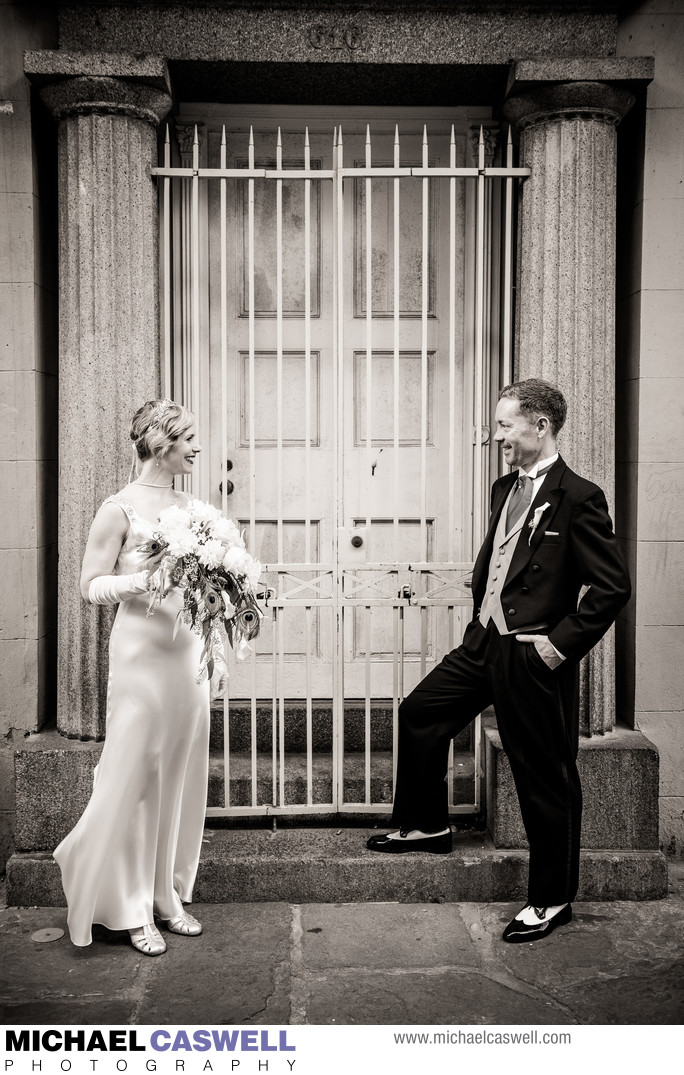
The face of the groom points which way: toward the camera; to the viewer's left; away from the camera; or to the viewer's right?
to the viewer's left

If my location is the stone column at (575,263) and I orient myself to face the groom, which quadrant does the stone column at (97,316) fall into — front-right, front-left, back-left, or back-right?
front-right

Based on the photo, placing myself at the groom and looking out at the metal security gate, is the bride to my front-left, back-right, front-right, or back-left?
front-left

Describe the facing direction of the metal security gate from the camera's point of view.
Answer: facing the viewer

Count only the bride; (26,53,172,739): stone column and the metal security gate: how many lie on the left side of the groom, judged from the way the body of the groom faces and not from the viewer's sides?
0

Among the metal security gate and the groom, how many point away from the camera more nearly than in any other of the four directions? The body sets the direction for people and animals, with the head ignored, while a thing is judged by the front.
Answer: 0

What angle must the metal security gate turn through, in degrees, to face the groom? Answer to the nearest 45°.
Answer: approximately 45° to its left

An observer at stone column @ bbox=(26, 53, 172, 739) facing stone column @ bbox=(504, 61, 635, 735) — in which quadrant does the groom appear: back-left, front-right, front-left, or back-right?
front-right

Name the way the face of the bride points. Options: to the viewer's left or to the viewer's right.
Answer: to the viewer's right

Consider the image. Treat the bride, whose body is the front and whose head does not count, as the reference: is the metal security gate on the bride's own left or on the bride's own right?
on the bride's own left

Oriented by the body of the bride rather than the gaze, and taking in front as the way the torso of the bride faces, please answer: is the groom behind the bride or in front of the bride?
in front

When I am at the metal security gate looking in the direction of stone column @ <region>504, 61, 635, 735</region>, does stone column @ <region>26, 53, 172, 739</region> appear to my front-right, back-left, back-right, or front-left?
back-right

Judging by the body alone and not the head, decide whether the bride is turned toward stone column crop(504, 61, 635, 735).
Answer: no

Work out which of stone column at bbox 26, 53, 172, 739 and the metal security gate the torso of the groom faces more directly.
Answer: the stone column

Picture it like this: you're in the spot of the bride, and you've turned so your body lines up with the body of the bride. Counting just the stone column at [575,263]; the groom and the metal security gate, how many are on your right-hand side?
0

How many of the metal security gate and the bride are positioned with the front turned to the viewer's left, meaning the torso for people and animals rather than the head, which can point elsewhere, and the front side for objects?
0

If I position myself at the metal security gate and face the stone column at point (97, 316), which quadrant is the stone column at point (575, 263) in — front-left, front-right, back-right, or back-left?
back-left

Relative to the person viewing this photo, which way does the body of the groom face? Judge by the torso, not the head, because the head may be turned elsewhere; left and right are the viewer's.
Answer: facing the viewer and to the left of the viewer
